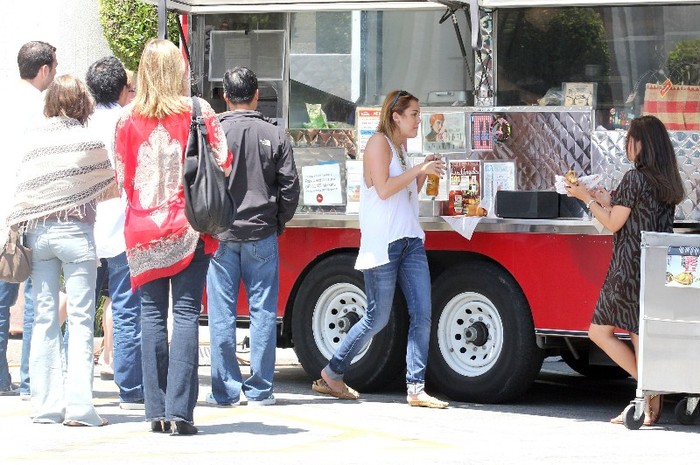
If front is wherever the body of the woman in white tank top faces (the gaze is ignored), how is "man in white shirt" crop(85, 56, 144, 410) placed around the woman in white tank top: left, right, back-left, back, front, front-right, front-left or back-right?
back

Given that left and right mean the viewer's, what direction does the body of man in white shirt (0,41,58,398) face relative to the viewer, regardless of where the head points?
facing away from the viewer and to the right of the viewer

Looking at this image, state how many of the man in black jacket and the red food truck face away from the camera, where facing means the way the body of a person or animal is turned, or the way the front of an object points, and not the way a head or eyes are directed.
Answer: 1

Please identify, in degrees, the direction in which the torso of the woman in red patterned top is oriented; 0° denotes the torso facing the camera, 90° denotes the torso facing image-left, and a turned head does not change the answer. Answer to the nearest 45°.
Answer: approximately 180°

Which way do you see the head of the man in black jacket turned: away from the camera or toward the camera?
away from the camera

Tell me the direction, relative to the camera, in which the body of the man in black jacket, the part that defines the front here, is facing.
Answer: away from the camera

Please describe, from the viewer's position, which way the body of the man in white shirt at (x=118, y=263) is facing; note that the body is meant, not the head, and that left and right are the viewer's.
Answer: facing away from the viewer and to the right of the viewer

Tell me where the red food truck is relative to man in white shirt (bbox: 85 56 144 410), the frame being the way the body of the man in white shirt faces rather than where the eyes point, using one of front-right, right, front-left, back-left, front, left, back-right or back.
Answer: front-right

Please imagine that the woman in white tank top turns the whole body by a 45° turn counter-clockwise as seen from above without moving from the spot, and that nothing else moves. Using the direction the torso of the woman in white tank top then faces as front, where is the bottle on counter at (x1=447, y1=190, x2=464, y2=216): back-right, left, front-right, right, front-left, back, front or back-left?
front

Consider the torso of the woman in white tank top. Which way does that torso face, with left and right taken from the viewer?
facing to the right of the viewer

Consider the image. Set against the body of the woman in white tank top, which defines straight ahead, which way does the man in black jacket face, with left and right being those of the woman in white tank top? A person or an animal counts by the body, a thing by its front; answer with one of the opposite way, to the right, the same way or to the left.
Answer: to the left

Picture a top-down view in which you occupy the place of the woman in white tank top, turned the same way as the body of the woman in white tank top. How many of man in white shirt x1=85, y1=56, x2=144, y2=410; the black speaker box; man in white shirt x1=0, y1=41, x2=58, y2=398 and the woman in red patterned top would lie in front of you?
1
